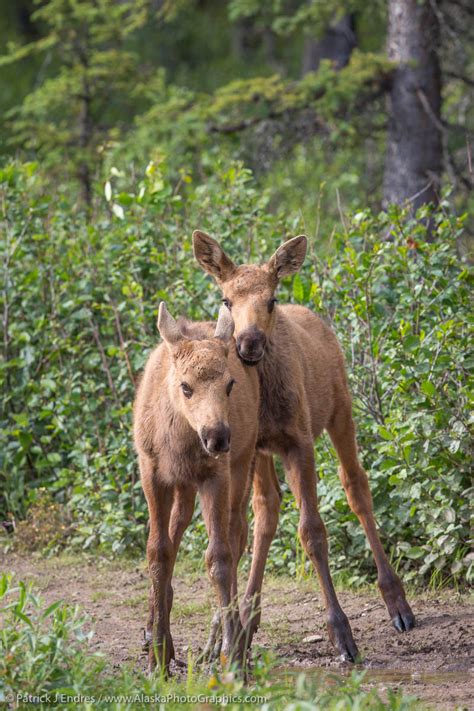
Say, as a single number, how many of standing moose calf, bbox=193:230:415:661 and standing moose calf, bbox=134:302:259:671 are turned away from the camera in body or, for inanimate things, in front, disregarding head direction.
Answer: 0

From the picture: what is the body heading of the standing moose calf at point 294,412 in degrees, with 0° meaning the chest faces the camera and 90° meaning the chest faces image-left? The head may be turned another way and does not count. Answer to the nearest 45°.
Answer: approximately 45°

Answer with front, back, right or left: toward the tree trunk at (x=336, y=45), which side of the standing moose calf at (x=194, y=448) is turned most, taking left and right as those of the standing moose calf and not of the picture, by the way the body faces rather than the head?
back

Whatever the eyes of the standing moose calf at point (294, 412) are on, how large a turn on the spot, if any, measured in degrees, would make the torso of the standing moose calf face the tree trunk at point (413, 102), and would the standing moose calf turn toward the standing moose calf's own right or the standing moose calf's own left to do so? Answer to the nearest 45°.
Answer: approximately 135° to the standing moose calf's own right

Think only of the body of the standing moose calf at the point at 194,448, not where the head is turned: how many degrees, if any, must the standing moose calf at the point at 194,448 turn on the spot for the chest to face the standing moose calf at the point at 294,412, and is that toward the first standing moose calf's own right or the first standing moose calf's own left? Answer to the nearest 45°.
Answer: approximately 135° to the first standing moose calf's own left

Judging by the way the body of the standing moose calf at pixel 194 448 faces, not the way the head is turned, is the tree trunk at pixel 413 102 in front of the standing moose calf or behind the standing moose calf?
behind

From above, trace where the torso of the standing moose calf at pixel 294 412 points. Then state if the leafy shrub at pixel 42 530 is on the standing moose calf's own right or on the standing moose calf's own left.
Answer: on the standing moose calf's own right

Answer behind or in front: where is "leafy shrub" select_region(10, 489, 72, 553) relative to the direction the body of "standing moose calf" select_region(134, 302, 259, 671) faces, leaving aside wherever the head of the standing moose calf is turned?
behind
